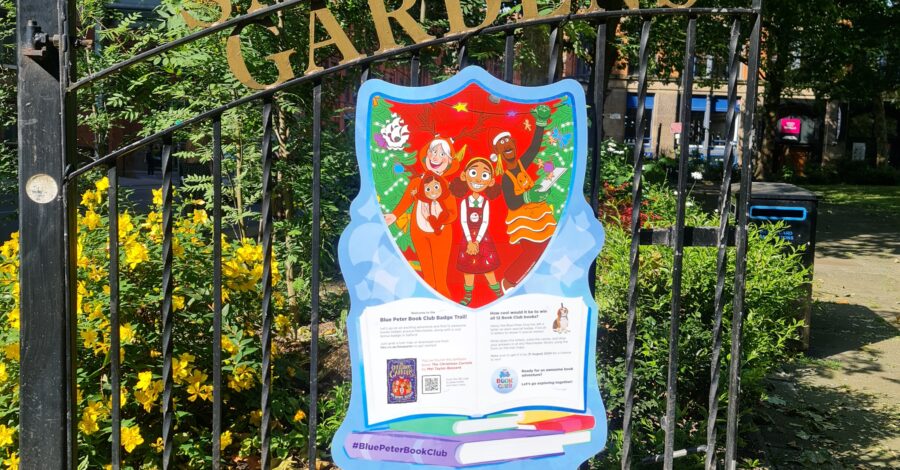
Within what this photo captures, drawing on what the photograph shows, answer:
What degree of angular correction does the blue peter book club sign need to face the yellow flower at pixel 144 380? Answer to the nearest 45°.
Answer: approximately 135° to its right

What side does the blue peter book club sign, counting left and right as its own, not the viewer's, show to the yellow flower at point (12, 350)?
right

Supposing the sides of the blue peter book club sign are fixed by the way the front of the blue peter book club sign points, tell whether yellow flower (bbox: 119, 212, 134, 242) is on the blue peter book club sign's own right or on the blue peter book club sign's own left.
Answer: on the blue peter book club sign's own right

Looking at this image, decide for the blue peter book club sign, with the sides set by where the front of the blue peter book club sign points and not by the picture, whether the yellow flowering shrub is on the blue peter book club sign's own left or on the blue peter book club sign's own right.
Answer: on the blue peter book club sign's own right

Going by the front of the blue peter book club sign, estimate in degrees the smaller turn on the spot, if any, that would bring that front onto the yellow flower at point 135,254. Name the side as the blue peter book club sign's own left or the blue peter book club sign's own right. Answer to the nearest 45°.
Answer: approximately 135° to the blue peter book club sign's own right

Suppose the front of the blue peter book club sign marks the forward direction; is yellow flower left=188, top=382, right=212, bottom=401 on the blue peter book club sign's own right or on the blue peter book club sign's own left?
on the blue peter book club sign's own right

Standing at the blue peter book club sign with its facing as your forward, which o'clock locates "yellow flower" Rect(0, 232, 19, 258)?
The yellow flower is roughly at 4 o'clock from the blue peter book club sign.

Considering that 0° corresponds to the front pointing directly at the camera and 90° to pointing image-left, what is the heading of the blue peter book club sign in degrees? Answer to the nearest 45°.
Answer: approximately 0°

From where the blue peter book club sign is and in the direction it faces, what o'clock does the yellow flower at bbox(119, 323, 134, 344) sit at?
The yellow flower is roughly at 4 o'clock from the blue peter book club sign.

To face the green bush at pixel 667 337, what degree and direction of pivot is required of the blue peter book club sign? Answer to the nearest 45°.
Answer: approximately 135° to its left
